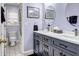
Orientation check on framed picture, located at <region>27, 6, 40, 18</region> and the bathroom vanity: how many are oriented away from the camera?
0

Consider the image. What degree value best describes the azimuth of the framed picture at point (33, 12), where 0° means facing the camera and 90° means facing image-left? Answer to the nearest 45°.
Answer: approximately 315°
